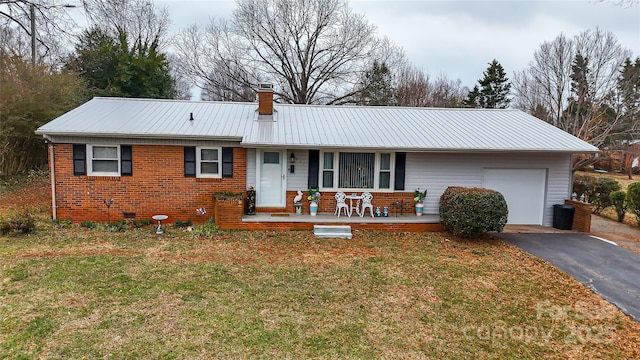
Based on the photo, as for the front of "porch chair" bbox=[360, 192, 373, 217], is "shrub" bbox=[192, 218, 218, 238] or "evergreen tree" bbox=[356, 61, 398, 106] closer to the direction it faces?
the shrub

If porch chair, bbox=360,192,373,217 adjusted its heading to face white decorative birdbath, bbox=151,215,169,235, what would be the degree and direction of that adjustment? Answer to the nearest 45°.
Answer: approximately 90° to its right

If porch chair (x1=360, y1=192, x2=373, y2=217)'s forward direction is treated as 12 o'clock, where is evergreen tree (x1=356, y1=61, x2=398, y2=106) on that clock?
The evergreen tree is roughly at 6 o'clock from the porch chair.

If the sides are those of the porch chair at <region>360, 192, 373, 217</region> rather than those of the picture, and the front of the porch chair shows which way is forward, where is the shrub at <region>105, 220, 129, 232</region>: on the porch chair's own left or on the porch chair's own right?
on the porch chair's own right

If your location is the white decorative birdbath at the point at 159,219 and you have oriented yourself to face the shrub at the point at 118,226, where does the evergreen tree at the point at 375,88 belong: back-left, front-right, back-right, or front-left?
back-right

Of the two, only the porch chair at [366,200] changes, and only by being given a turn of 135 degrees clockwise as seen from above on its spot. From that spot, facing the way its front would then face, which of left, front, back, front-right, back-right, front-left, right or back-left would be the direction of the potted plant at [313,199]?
front-left

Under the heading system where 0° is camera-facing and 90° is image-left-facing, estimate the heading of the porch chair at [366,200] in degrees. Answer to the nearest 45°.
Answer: approximately 0°

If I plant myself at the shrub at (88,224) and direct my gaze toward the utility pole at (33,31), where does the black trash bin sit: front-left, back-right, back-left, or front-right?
back-right

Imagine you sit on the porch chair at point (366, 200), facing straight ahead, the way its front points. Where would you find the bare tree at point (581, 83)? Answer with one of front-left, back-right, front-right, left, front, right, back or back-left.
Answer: back-left

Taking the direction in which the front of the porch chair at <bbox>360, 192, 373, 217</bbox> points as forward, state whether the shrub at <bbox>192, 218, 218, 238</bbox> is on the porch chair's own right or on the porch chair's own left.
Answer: on the porch chair's own right

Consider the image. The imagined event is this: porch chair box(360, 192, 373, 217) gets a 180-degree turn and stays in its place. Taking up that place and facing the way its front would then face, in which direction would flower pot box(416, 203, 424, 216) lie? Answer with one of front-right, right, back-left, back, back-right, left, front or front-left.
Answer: right

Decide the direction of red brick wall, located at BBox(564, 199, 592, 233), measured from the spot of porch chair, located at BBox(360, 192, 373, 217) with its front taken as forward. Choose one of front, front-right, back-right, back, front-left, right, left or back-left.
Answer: left

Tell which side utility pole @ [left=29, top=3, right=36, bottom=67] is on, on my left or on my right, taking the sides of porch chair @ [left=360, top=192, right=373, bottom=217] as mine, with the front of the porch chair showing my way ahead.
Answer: on my right

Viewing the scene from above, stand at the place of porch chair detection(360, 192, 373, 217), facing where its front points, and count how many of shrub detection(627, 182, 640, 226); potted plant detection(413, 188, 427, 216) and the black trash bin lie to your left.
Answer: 3
